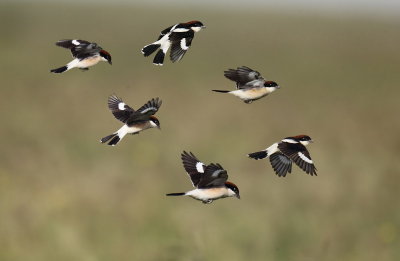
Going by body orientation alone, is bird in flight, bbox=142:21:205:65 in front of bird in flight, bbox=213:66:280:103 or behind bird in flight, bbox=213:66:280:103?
behind

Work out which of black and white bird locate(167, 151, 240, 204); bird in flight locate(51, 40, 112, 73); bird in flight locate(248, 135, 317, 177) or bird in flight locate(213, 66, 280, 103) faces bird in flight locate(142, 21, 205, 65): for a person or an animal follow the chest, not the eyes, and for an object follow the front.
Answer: bird in flight locate(51, 40, 112, 73)

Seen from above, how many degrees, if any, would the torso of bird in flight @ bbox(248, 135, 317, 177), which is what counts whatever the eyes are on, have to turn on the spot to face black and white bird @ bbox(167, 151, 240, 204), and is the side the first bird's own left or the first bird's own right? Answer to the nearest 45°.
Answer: approximately 135° to the first bird's own right

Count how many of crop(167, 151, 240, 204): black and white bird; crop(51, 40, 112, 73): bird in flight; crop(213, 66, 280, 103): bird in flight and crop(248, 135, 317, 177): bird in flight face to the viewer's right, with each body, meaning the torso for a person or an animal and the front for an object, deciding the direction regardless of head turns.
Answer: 4

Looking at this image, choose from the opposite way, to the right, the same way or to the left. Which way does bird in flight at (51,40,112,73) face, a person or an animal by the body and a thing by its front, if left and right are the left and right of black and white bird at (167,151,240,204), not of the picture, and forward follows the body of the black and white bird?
the same way

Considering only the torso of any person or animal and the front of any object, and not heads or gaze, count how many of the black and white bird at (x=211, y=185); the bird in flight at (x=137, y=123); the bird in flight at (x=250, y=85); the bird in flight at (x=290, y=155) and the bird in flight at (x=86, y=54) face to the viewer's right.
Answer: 5

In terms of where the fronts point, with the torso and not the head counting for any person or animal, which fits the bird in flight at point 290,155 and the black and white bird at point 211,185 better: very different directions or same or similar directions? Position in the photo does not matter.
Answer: same or similar directions

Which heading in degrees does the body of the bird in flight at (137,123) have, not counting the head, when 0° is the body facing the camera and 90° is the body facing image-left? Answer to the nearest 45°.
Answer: approximately 270°

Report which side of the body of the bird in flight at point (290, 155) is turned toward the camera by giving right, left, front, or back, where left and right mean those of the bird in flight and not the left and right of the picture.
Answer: right

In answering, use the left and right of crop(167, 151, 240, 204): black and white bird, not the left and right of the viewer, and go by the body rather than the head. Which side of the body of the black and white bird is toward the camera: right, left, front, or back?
right

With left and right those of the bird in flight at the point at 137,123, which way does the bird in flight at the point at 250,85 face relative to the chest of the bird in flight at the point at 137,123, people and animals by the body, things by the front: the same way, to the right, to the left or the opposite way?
the same way

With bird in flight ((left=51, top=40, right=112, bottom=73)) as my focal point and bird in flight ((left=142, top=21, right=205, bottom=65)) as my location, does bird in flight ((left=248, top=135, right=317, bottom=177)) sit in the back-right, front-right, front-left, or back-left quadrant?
back-left

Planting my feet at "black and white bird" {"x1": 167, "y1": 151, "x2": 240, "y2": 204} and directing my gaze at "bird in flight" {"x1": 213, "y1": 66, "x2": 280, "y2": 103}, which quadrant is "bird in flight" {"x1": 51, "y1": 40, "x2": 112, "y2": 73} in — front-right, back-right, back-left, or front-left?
front-left

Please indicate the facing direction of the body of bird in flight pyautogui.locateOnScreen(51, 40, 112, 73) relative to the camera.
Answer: to the viewer's right

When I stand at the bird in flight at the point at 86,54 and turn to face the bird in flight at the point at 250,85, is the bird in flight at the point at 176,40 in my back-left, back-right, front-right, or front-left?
front-left

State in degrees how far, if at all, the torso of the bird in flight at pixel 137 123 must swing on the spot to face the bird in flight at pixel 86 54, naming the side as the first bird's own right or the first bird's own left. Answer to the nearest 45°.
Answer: approximately 135° to the first bird's own left

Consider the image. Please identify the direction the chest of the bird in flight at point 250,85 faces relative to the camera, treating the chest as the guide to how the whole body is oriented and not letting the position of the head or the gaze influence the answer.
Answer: to the viewer's right
